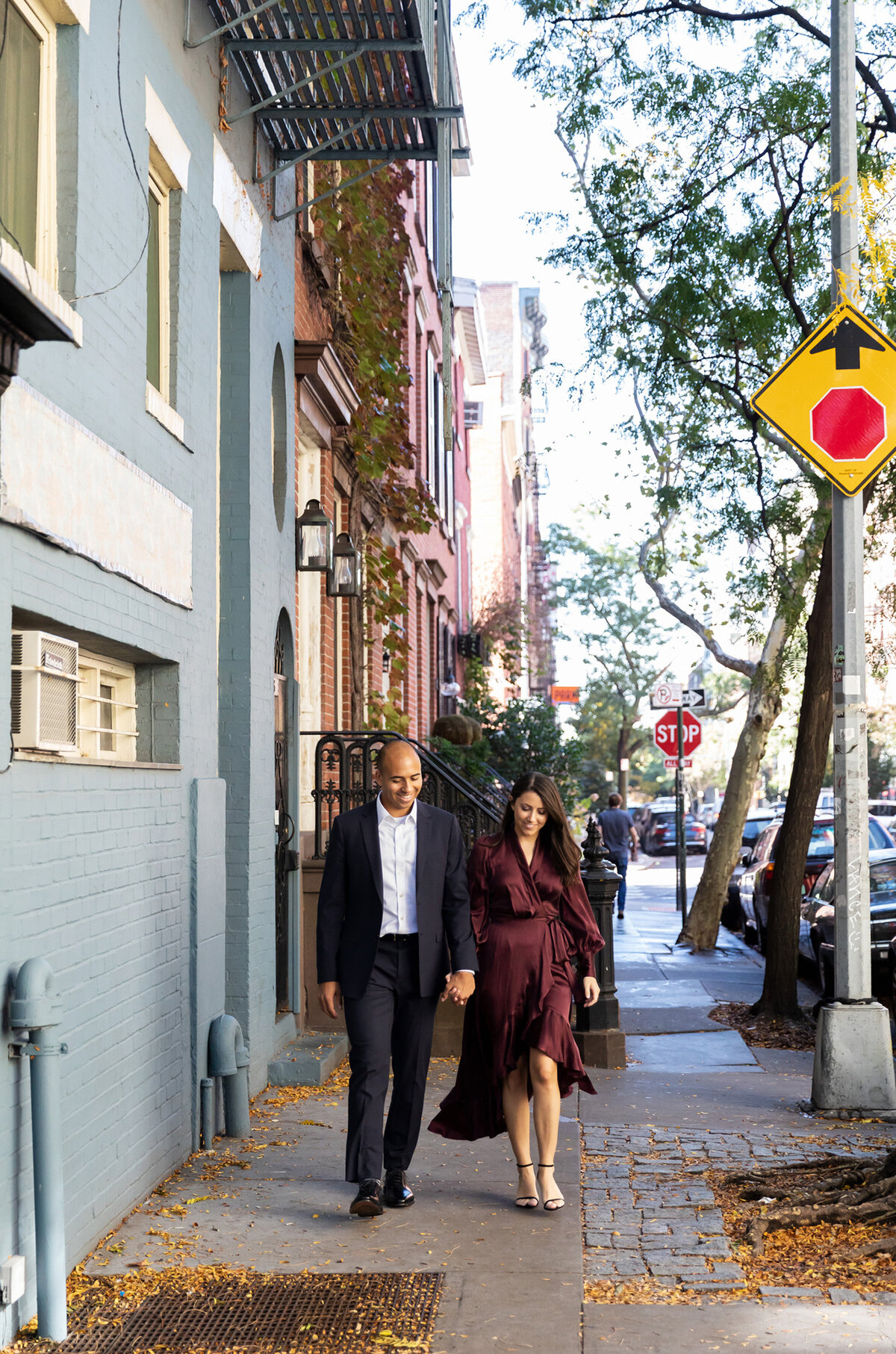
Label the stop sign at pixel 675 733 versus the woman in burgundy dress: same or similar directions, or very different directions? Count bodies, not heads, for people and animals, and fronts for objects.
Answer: same or similar directions

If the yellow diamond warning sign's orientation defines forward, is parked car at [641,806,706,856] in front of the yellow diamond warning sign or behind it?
behind

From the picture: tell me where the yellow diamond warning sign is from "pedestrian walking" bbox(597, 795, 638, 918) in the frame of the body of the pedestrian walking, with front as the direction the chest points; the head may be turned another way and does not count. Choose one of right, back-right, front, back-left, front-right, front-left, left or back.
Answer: back

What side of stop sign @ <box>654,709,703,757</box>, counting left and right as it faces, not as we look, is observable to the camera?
front

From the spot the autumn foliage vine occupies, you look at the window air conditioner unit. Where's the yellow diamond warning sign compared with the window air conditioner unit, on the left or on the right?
left

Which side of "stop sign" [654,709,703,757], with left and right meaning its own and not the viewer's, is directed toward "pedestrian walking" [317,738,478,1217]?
front

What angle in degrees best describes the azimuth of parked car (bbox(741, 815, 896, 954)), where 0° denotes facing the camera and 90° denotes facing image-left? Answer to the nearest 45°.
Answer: approximately 180°

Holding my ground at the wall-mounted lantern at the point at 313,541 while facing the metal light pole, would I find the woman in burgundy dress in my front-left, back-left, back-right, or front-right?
front-right

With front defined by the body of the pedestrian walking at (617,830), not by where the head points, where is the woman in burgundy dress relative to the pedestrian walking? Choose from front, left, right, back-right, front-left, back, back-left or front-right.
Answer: back

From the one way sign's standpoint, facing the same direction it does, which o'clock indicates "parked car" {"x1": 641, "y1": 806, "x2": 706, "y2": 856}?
The parked car is roughly at 6 o'clock from the one way sign.

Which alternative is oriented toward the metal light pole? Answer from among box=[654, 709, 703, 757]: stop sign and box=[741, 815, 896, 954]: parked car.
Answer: the stop sign

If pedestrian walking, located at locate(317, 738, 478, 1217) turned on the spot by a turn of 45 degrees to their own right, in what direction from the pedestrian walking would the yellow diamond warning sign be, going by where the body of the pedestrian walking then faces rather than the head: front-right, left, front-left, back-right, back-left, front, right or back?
back

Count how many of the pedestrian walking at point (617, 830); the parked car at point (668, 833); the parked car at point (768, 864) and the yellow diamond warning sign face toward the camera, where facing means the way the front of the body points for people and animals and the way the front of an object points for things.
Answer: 1

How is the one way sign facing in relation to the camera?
toward the camera

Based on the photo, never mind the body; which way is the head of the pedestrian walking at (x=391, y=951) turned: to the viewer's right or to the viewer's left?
to the viewer's right

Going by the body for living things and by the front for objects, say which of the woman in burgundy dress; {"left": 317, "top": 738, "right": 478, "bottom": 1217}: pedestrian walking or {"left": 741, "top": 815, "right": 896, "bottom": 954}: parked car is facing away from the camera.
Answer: the parked car

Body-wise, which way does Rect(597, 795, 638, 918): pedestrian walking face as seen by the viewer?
away from the camera

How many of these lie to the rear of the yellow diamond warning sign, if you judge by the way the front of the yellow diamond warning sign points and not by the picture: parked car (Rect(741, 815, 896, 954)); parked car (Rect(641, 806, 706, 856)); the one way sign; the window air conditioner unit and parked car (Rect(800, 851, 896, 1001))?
4

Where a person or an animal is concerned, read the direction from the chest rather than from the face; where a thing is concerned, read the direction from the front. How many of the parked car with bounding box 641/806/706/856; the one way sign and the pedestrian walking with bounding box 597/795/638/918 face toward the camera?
1
